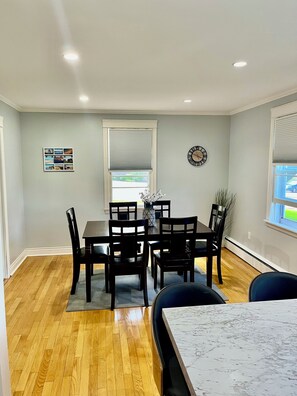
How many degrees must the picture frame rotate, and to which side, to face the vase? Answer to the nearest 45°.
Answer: approximately 45° to its left

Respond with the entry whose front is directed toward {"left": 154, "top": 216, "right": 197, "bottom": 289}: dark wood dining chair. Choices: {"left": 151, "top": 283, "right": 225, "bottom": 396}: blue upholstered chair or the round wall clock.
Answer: the round wall clock

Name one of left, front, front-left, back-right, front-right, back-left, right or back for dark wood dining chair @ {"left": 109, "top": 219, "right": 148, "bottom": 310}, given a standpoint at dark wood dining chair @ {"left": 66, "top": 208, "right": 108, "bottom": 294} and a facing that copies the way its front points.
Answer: front-right

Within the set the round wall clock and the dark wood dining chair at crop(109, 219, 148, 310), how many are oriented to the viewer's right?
0

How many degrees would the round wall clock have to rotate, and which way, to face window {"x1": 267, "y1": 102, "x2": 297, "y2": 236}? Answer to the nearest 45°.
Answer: approximately 45° to its left

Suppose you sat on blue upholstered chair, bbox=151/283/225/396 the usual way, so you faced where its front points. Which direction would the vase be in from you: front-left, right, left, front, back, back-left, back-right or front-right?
back-left

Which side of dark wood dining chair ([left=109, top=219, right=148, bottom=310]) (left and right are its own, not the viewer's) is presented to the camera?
back

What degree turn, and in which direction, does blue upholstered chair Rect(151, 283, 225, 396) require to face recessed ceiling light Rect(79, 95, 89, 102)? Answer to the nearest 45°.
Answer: approximately 180°

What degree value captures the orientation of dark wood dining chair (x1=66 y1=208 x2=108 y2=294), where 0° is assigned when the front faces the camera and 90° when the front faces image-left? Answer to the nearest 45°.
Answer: approximately 270°

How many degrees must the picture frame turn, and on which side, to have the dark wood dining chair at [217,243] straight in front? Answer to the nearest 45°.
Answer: approximately 45° to its left

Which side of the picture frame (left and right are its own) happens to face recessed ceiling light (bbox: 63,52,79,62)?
front

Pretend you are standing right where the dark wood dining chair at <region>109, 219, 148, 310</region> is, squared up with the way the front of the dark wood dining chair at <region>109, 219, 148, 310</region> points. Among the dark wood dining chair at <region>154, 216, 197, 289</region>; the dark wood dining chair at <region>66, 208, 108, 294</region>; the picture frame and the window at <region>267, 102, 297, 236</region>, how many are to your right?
2

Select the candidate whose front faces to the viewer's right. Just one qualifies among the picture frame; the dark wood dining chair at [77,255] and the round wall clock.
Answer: the dark wood dining chair

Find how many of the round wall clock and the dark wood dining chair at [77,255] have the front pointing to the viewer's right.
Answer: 1

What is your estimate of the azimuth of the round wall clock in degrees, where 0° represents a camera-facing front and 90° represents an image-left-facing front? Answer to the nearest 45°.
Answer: approximately 0°

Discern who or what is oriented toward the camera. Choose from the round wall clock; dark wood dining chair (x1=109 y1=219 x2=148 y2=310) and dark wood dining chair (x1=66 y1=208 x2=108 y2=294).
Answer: the round wall clock
